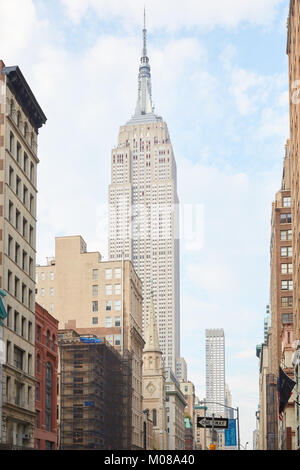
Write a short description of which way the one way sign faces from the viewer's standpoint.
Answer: facing the viewer
